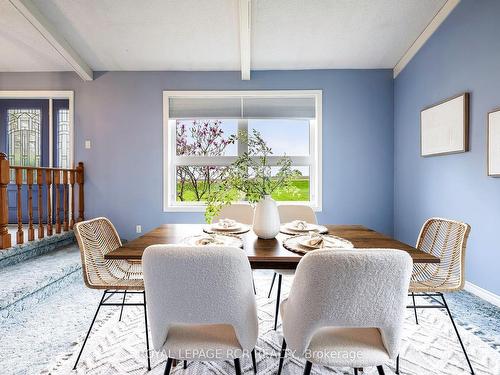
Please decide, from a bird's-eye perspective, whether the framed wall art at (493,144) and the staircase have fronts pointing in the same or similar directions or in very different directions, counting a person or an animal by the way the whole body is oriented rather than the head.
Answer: very different directions

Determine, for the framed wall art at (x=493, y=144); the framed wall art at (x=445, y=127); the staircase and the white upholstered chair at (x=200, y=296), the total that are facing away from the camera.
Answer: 1

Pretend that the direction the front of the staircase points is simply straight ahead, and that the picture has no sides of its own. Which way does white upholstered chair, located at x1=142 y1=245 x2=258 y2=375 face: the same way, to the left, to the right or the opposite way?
to the left

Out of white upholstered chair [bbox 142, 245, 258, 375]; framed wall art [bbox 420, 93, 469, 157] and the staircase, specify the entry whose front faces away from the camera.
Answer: the white upholstered chair

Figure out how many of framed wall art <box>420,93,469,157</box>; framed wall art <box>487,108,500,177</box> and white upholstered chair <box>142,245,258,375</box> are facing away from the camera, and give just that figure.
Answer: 1

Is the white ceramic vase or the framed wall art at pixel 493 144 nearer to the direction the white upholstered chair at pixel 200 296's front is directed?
the white ceramic vase

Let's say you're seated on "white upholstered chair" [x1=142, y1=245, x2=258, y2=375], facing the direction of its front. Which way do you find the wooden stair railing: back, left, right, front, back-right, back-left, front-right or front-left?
front-left

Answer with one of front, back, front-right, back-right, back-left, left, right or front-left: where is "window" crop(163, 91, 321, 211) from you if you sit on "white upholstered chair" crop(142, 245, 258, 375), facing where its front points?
front

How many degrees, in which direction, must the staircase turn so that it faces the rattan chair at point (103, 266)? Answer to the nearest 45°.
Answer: approximately 45° to its right

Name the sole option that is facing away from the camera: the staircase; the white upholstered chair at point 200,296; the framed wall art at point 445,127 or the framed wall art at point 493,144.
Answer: the white upholstered chair

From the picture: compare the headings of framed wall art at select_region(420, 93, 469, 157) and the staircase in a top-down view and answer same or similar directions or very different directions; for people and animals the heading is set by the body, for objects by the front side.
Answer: very different directions

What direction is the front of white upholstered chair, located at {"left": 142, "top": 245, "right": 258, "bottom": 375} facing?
away from the camera

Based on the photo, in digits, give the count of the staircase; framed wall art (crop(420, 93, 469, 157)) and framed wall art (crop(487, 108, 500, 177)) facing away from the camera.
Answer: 0

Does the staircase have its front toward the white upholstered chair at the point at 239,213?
yes

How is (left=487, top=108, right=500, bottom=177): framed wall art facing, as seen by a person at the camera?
facing the viewer and to the left of the viewer

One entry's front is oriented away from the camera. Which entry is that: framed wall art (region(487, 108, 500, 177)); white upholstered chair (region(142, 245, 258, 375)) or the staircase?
the white upholstered chair
